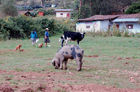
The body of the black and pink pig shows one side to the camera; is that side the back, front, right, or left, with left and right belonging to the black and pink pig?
left
